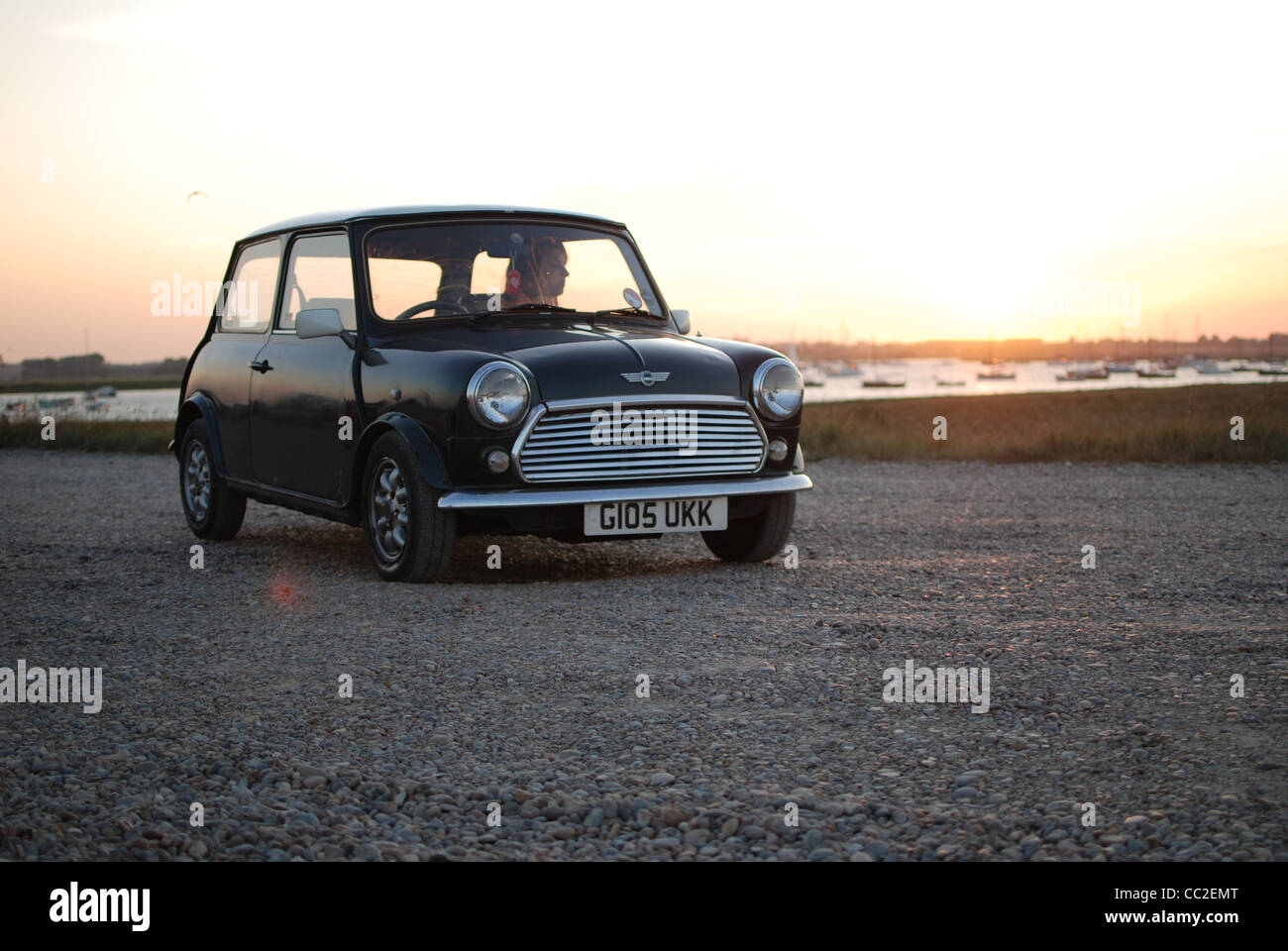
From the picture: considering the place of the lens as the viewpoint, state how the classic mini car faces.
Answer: facing the viewer and to the right of the viewer
